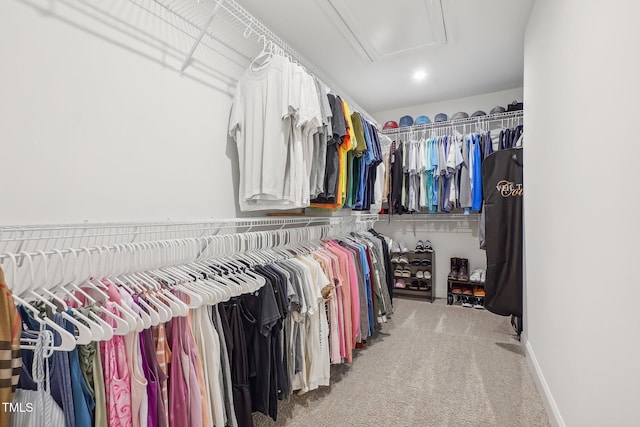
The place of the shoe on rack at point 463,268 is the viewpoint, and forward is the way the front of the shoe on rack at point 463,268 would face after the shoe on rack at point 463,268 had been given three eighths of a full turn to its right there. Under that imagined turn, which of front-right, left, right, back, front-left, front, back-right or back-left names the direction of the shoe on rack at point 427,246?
front-left

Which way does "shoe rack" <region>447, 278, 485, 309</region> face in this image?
toward the camera

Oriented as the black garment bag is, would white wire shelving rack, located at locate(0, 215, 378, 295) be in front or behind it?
in front

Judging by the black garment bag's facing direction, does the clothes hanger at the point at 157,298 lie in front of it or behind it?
in front

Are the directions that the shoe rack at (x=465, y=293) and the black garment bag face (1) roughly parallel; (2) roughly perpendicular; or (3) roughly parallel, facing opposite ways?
roughly parallel

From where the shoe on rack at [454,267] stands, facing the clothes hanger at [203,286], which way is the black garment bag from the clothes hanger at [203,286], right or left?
left

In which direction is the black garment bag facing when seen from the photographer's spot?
facing the viewer

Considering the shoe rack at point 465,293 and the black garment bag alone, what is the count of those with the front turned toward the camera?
2

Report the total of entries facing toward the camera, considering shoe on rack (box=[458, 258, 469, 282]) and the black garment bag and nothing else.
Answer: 2

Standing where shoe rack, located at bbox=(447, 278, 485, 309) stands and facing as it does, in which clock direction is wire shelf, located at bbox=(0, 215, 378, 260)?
The wire shelf is roughly at 1 o'clock from the shoe rack.

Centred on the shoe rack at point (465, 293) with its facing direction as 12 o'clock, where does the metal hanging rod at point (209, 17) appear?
The metal hanging rod is roughly at 1 o'clock from the shoe rack.

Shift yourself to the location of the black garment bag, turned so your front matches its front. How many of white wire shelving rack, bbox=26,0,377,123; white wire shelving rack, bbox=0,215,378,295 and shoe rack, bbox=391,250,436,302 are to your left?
0
